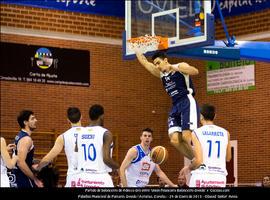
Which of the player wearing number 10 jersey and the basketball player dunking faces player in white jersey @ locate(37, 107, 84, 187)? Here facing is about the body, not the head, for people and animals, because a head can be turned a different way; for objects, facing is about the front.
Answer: the basketball player dunking

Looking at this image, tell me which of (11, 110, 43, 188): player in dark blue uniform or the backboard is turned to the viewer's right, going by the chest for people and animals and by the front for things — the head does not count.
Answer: the player in dark blue uniform

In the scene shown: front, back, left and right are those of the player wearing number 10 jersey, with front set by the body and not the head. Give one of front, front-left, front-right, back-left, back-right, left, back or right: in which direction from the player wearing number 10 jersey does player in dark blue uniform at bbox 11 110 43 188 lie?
left

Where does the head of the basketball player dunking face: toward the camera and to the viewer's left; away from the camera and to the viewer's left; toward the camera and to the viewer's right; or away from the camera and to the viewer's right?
toward the camera and to the viewer's left

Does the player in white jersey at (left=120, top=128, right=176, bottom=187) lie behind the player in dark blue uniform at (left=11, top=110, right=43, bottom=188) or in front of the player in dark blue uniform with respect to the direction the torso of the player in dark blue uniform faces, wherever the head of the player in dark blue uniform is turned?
in front

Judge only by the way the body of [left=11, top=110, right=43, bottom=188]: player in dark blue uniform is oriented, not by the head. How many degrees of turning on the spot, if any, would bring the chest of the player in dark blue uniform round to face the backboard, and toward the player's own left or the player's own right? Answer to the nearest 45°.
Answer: approximately 45° to the player's own left

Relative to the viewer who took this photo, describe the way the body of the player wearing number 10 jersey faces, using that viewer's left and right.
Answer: facing away from the viewer and to the right of the viewer

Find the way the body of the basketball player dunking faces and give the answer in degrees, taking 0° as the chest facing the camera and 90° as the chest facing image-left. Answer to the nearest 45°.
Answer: approximately 45°

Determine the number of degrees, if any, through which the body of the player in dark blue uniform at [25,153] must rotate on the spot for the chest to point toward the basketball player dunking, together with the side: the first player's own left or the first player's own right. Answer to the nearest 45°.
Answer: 0° — they already face them

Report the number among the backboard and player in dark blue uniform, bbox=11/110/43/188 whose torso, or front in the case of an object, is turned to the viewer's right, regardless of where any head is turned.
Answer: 1

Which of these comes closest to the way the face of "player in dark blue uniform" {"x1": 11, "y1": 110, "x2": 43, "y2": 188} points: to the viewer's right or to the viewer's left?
to the viewer's right

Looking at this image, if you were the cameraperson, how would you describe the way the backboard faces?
facing the viewer and to the left of the viewer

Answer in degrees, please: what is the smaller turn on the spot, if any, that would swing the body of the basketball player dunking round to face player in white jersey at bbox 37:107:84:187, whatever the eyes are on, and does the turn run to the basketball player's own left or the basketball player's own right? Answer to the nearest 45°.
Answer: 0° — they already face them

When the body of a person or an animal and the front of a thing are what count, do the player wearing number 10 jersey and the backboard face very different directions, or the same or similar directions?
very different directions

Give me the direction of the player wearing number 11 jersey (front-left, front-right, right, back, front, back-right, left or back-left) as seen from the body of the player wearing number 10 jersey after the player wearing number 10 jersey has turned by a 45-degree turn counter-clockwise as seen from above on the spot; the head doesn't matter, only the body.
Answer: right
